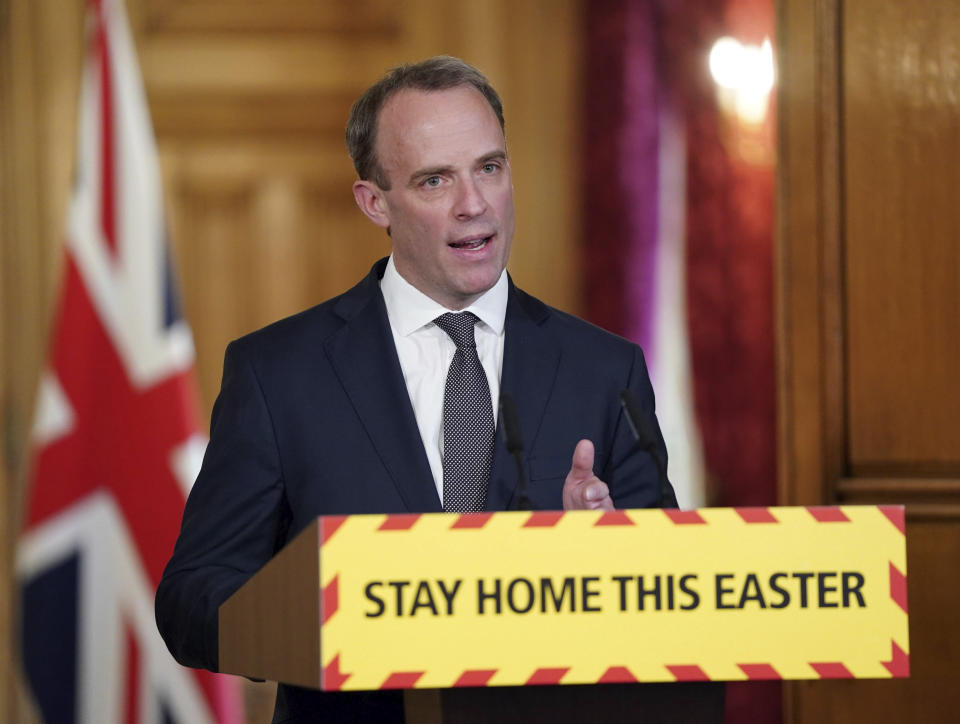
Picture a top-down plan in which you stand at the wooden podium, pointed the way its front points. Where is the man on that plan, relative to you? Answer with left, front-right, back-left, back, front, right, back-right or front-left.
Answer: back

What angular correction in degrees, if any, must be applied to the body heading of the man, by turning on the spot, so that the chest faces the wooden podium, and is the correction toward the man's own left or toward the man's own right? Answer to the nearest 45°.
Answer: approximately 45° to the man's own right

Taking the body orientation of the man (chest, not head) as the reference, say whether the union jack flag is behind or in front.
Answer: behind

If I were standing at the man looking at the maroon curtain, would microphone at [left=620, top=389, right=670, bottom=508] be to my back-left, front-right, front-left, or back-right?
back-right

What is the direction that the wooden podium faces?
toward the camera

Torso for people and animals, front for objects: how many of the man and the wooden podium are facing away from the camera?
0

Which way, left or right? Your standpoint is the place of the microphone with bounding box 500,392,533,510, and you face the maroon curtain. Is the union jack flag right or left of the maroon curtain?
left

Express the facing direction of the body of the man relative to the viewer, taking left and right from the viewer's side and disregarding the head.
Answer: facing the viewer and to the right of the viewer
